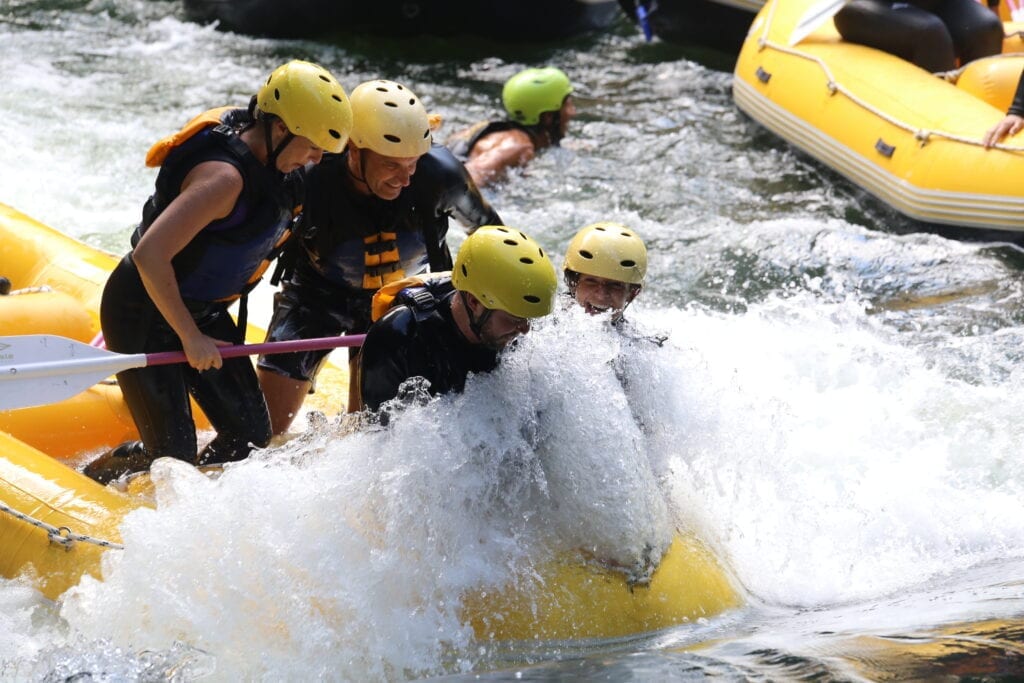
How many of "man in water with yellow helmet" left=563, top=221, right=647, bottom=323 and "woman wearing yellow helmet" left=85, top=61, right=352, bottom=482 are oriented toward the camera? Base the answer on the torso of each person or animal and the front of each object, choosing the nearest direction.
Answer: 1

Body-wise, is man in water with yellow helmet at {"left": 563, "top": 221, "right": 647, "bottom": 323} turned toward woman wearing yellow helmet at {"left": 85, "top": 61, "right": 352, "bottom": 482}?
no

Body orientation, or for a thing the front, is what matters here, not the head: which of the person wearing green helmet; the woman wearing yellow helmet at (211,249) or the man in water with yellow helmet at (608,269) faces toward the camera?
the man in water with yellow helmet

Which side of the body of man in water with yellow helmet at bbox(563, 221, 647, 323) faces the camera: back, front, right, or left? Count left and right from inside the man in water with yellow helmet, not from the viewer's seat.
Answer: front

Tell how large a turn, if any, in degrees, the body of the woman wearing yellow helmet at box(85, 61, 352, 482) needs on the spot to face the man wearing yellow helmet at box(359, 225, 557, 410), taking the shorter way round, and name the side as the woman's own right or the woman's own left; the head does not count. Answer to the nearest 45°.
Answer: approximately 45° to the woman's own right

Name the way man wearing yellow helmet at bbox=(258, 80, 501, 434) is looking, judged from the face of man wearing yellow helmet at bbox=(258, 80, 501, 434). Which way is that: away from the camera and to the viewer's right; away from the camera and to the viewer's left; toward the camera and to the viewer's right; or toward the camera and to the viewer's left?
toward the camera and to the viewer's right

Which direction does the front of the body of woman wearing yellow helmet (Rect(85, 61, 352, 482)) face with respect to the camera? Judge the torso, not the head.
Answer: to the viewer's right

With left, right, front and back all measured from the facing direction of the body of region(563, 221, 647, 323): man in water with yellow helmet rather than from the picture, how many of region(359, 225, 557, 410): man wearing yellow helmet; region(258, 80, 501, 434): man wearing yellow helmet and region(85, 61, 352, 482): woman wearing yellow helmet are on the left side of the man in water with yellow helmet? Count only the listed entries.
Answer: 0
